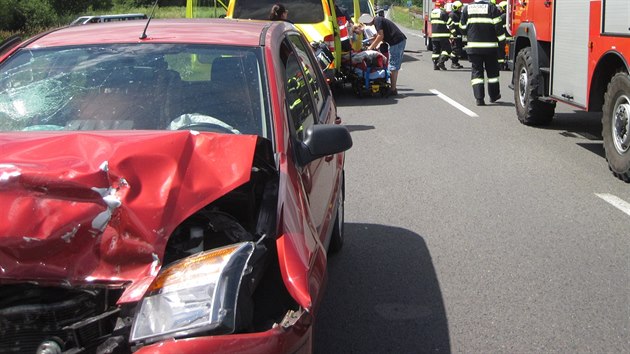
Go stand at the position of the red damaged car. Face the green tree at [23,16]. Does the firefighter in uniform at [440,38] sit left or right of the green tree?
right

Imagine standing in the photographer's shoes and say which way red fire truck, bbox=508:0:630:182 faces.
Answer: facing away from the viewer and to the left of the viewer

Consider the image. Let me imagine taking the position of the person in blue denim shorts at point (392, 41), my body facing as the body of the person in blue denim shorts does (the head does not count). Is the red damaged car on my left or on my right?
on my left

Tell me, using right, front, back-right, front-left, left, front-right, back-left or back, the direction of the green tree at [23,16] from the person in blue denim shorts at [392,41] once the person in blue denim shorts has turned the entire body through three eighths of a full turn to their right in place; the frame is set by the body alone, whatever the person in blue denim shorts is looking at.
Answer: left

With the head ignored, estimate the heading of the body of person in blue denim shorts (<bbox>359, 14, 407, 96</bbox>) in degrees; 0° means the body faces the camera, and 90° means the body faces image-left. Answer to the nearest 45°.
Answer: approximately 90°

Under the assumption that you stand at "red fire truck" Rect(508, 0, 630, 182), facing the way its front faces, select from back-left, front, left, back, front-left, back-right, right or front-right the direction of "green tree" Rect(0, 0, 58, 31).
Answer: front

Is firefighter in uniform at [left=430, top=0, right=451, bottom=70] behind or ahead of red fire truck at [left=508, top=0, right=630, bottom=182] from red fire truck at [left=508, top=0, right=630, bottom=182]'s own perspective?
ahead

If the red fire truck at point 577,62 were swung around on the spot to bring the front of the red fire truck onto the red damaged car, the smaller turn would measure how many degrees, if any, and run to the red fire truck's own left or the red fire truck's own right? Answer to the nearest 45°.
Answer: approximately 135° to the red fire truck's own left

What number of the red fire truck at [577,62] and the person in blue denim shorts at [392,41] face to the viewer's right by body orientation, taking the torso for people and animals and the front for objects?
0
